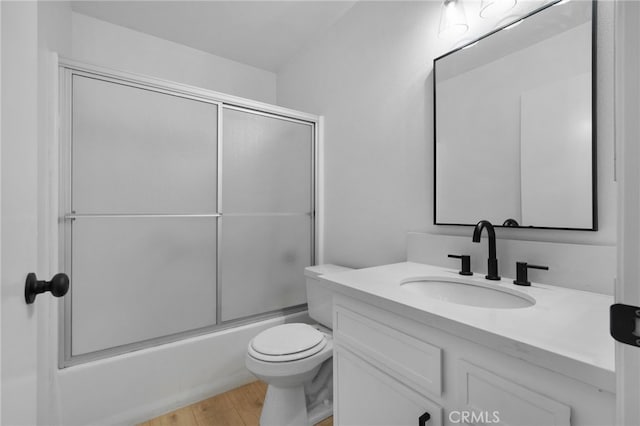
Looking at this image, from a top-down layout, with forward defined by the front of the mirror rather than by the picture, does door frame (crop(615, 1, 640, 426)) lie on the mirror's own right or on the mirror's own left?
on the mirror's own left

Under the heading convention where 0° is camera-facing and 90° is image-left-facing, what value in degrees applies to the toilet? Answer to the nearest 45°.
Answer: approximately 45°

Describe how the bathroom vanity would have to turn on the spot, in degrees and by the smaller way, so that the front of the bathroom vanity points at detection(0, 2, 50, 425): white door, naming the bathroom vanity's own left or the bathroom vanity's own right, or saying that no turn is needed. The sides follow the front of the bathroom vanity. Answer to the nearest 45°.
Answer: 0° — it already faces it

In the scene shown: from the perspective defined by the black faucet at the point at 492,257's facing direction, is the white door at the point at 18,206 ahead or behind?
ahead
